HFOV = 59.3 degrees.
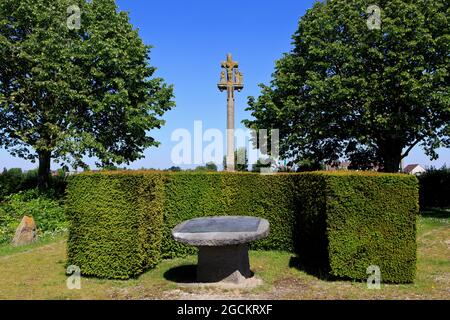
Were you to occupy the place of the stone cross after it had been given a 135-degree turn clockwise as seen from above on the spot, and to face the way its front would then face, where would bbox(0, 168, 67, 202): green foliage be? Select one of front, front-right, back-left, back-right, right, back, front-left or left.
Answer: front

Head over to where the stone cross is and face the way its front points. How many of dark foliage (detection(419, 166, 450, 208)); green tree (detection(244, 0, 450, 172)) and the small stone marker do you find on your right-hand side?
1

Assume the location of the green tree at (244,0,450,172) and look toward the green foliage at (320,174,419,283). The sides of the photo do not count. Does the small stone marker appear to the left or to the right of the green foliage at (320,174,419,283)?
right

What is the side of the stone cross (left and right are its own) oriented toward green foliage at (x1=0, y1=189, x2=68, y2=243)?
right

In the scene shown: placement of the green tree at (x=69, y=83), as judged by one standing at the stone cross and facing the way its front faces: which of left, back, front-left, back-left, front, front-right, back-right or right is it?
back-right

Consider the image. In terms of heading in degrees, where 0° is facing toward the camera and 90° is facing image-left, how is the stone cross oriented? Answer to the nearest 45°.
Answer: approximately 0°

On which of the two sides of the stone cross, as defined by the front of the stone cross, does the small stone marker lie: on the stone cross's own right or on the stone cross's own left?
on the stone cross's own right

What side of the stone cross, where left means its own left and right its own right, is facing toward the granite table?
front

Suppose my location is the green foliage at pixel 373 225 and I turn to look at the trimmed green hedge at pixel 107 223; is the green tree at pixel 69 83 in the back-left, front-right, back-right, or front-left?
front-right

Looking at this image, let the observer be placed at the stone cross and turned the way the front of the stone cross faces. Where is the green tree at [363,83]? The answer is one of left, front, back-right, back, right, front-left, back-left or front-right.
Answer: back-left

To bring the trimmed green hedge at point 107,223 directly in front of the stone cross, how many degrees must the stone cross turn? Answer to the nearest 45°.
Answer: approximately 45° to its right

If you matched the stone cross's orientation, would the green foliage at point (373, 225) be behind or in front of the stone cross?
in front

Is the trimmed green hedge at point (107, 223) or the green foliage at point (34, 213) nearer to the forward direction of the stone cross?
the trimmed green hedge

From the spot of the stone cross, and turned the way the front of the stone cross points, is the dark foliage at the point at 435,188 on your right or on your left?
on your left
